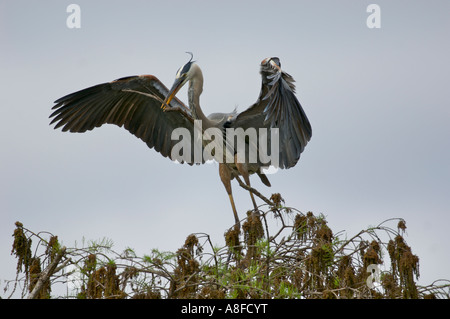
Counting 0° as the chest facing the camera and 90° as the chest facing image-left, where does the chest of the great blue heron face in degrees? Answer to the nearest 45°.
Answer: approximately 45°
